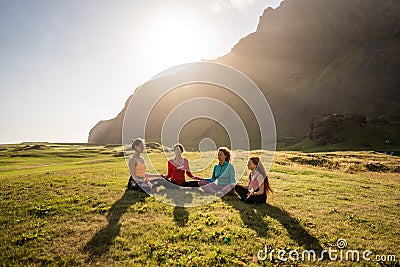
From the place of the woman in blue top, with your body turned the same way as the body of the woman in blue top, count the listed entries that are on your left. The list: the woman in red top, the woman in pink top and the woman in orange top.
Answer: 1

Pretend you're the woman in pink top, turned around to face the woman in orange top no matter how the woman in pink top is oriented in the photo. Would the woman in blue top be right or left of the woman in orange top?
right

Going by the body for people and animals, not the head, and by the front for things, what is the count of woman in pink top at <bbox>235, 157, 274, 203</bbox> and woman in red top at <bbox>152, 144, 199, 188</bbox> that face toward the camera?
1

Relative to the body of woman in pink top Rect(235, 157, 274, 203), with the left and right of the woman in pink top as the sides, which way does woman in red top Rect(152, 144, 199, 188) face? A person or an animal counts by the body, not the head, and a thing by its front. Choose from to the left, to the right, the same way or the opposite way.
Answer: to the left

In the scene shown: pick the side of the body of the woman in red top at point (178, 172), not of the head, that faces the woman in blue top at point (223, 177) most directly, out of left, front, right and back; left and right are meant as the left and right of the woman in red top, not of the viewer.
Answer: left

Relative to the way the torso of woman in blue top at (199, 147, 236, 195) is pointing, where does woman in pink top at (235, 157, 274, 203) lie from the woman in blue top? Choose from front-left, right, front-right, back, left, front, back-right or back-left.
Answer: left

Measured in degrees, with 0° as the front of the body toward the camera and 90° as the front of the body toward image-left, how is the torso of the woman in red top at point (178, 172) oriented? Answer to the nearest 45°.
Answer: approximately 0°

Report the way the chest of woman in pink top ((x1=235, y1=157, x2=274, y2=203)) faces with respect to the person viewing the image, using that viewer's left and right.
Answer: facing to the left of the viewer

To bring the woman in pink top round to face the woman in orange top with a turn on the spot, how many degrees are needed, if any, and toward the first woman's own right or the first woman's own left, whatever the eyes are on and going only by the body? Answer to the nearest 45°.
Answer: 0° — they already face them

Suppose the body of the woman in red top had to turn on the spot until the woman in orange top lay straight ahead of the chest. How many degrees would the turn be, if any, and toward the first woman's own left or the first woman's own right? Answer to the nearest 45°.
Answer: approximately 90° to the first woman's own right

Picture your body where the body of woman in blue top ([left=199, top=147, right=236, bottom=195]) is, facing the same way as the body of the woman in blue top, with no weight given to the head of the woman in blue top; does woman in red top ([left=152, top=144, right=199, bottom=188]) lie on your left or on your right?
on your right

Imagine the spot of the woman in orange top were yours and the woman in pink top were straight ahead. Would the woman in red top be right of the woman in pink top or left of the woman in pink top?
left
